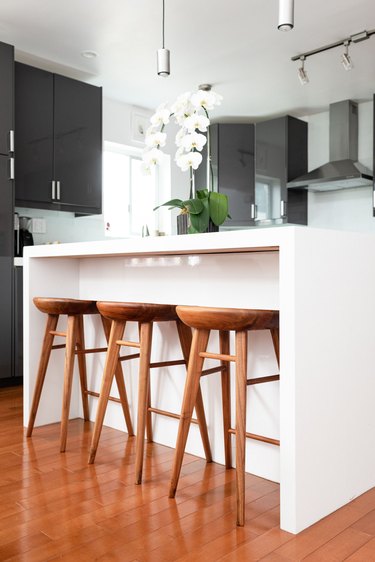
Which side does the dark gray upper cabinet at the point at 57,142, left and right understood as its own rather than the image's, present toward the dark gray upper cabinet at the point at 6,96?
right

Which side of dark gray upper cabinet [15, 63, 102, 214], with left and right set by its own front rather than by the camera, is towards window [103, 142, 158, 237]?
left

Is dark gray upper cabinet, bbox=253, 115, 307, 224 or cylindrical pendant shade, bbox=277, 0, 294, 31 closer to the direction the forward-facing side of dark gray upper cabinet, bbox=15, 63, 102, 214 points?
the cylindrical pendant shade

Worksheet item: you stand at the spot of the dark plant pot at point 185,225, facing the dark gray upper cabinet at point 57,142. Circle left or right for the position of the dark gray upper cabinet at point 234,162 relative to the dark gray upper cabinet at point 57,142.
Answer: right

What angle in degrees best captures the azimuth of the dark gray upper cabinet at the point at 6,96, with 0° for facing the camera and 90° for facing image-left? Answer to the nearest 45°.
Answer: approximately 315°

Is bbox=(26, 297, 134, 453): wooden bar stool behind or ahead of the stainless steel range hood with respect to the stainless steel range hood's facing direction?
ahead

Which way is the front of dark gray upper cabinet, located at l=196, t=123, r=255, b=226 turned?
toward the camera

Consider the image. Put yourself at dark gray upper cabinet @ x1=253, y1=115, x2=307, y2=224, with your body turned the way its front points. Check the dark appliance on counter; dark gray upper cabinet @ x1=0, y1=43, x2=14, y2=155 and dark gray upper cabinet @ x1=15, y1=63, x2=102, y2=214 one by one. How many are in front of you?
3

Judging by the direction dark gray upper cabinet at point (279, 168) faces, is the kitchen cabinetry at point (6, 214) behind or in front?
in front

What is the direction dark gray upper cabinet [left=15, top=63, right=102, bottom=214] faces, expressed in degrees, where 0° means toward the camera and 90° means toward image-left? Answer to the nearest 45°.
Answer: approximately 315°

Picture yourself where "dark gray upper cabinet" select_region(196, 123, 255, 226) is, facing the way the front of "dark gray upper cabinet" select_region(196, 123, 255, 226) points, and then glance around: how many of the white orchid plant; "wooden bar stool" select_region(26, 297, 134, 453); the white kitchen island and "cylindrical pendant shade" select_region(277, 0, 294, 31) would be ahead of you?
4
